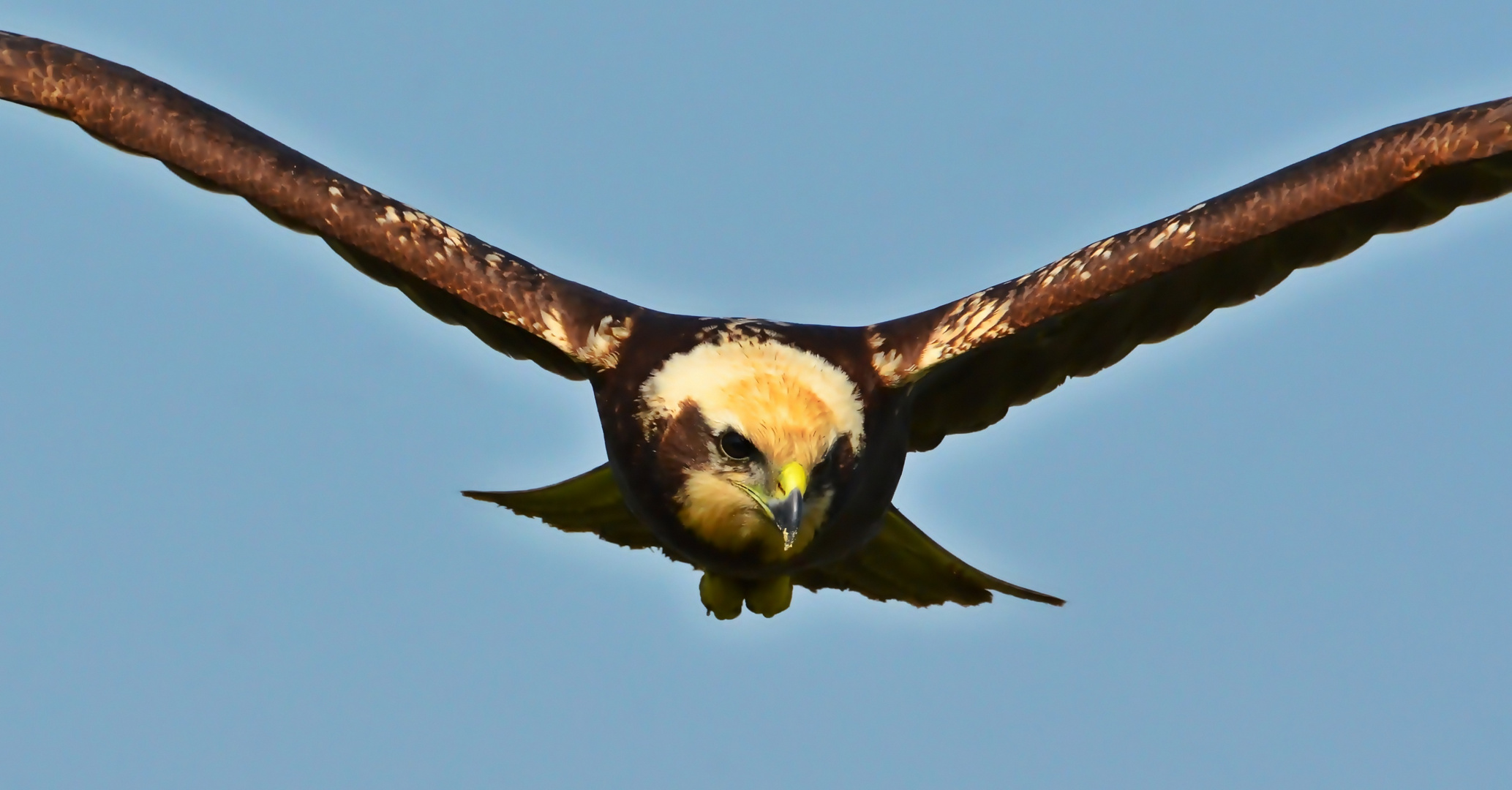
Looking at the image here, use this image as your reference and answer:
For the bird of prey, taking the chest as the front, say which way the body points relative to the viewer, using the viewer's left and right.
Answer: facing the viewer
